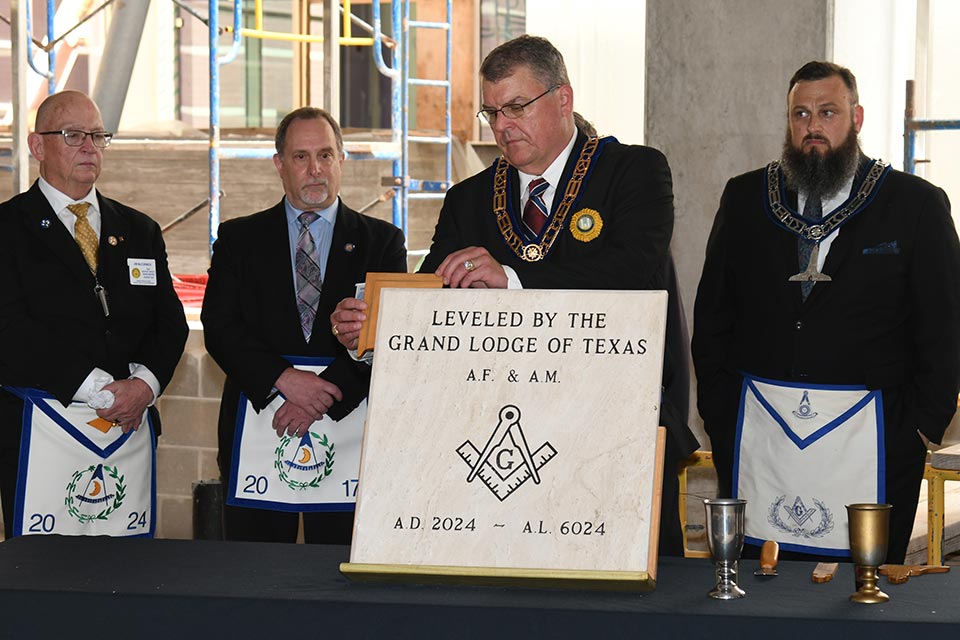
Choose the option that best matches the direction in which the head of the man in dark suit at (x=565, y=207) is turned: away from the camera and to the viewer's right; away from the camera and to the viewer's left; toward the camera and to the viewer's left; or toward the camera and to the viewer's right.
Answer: toward the camera and to the viewer's left

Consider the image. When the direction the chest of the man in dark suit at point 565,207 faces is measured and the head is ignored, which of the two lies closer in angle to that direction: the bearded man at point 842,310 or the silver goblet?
the silver goblet

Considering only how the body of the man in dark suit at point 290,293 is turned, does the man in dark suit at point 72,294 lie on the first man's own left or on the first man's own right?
on the first man's own right

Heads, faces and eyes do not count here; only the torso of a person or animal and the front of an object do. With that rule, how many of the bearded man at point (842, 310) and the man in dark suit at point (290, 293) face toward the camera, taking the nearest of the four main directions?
2

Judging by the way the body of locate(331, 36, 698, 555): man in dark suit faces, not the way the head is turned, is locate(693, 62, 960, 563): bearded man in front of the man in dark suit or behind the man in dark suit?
behind

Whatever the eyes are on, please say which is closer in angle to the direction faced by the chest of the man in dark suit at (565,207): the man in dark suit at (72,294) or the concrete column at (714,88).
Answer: the man in dark suit

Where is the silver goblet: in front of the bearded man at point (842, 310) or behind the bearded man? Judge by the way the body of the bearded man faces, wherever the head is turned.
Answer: in front

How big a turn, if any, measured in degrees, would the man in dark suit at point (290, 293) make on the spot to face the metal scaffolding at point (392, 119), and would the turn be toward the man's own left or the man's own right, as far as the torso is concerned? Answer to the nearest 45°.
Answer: approximately 180°

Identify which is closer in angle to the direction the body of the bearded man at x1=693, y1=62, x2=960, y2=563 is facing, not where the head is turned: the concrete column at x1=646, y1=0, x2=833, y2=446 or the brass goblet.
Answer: the brass goblet

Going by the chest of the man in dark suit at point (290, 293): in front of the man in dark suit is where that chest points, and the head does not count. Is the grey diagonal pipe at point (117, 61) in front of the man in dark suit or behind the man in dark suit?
behind

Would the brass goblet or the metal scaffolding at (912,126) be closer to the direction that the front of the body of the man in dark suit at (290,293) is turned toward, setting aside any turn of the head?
the brass goblet

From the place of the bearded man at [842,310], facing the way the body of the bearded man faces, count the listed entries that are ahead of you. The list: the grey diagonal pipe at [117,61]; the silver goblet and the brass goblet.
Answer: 2

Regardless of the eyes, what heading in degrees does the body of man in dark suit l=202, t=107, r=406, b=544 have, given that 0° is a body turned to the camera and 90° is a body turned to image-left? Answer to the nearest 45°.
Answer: approximately 0°

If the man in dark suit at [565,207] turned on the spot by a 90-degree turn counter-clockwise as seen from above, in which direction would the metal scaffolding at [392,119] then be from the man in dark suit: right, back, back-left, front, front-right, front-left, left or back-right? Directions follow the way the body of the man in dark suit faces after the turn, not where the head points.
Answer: back-left
